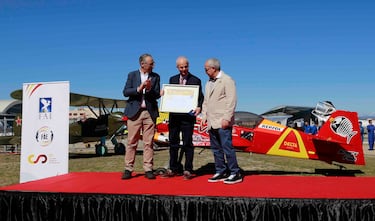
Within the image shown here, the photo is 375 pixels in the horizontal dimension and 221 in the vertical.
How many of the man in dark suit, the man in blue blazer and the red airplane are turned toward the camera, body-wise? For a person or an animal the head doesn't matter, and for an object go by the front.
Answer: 2

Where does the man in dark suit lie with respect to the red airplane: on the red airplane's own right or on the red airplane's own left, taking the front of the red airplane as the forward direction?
on the red airplane's own left

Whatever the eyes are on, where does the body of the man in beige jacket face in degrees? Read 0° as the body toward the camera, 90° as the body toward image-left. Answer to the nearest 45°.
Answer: approximately 45°

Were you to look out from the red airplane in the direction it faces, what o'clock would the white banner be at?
The white banner is roughly at 11 o'clock from the red airplane.

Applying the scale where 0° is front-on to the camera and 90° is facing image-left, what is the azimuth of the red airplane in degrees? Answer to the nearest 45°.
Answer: approximately 90°

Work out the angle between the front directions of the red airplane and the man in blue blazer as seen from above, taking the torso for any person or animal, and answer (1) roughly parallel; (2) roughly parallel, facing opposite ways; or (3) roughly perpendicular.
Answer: roughly perpendicular

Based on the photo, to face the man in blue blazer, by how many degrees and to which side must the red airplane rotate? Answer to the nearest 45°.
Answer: approximately 45° to its left
